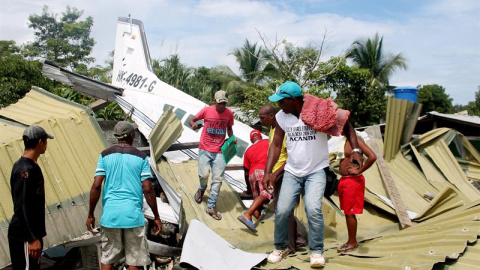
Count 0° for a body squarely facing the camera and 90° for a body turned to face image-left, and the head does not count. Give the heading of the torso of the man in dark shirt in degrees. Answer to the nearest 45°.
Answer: approximately 270°

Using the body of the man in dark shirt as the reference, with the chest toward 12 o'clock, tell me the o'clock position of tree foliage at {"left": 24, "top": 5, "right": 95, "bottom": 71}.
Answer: The tree foliage is roughly at 9 o'clock from the man in dark shirt.

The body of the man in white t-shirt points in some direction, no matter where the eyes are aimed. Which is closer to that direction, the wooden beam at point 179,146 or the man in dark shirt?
the man in dark shirt

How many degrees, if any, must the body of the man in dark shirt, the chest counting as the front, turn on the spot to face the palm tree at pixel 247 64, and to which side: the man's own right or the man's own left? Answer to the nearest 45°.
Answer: approximately 45° to the man's own left

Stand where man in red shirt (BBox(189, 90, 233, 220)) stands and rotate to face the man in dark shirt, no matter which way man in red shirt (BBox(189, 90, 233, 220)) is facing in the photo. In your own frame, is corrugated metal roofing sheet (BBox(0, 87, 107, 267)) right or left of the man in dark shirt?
right

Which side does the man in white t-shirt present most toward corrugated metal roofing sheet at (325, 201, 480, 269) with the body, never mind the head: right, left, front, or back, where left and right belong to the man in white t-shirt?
left

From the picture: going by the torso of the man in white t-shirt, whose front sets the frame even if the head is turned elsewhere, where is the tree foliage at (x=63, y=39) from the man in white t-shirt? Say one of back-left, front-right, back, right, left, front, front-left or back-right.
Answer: back-right

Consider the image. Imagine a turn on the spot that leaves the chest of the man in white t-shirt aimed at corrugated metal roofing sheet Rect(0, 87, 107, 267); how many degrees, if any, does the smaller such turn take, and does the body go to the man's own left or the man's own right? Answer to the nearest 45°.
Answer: approximately 90° to the man's own right

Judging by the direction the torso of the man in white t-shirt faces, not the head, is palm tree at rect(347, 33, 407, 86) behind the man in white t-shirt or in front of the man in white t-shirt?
behind

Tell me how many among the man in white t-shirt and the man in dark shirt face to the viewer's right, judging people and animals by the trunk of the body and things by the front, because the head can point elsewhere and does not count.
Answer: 1

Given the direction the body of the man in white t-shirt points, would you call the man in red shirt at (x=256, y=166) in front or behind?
behind
